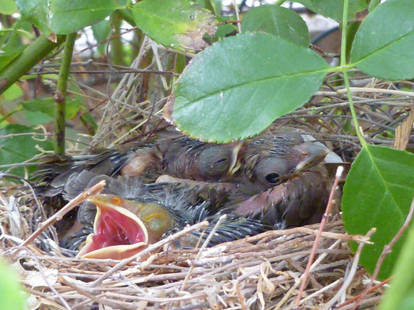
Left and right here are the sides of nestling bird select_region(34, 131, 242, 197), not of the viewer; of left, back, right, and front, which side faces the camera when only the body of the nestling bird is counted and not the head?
right
